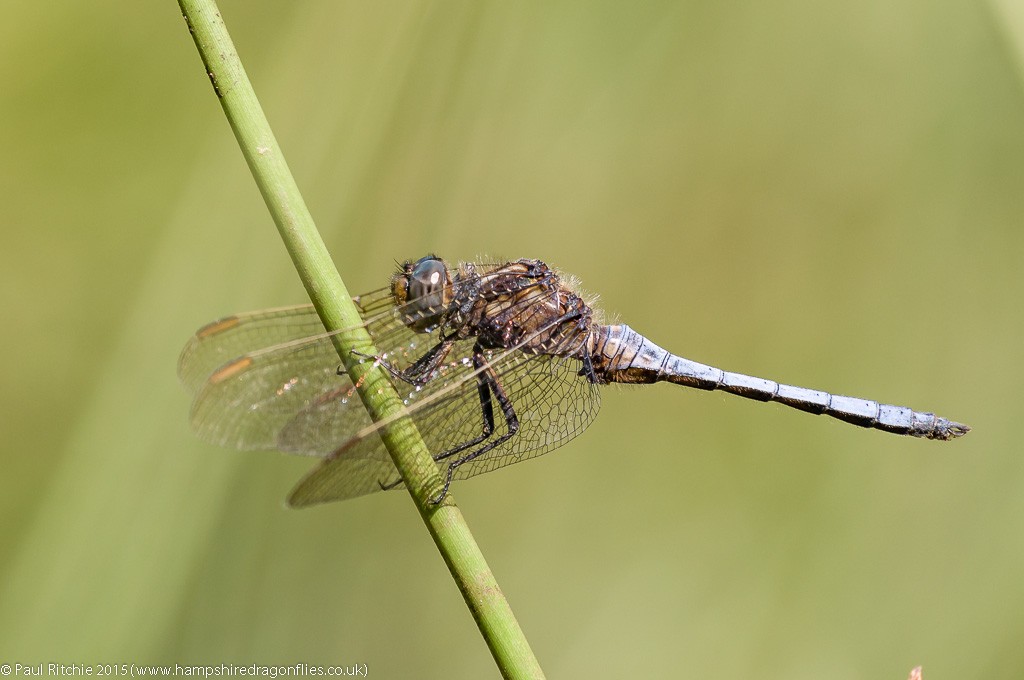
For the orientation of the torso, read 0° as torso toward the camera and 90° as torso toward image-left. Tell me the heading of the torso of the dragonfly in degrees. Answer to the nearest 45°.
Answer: approximately 90°
